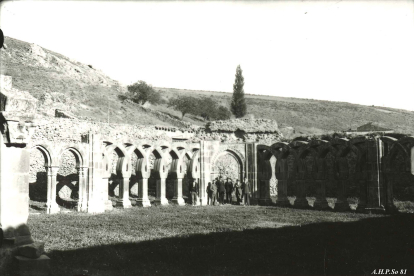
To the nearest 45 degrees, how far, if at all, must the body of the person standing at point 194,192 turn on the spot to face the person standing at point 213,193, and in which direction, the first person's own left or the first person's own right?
approximately 90° to the first person's own left

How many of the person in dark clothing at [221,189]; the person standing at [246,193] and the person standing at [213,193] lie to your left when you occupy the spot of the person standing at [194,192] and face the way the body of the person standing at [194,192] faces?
3

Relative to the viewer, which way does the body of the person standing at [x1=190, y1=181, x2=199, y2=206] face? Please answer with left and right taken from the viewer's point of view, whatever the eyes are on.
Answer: facing the viewer

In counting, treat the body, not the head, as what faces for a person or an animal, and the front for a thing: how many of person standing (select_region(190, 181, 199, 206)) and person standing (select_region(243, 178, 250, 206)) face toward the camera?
2

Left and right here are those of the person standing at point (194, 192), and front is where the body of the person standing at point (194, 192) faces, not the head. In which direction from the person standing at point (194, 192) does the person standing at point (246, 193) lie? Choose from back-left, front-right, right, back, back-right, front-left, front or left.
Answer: left

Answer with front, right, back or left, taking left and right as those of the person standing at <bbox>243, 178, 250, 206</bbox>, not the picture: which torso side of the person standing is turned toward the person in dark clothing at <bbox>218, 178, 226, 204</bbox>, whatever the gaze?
right

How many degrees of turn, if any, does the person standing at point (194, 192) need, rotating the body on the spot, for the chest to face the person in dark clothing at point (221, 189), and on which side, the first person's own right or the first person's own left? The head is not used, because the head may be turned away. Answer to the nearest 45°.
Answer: approximately 90° to the first person's own left

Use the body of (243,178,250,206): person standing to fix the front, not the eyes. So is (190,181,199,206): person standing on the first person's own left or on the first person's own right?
on the first person's own right
